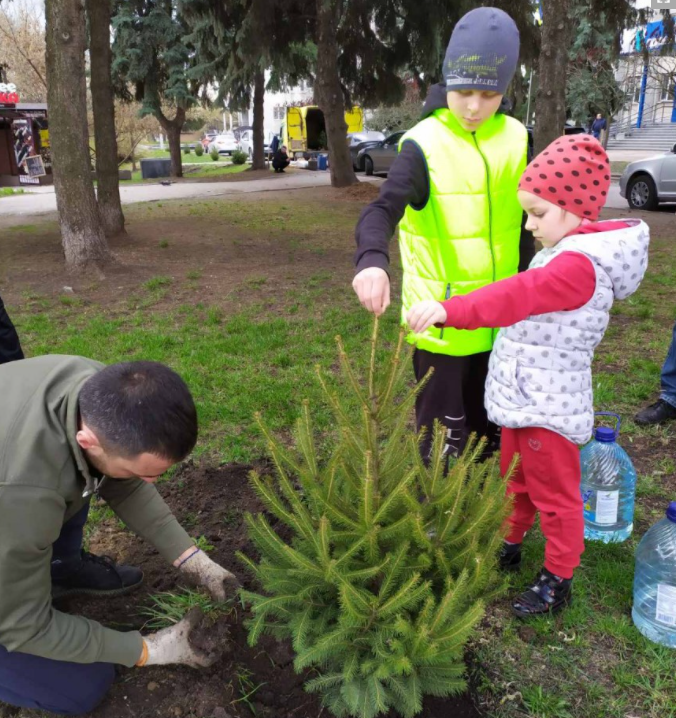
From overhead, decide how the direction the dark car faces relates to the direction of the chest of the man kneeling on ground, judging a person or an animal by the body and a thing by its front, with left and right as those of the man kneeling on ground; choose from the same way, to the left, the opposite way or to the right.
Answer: the opposite way

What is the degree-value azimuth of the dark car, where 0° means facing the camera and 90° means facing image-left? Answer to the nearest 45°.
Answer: approximately 45°

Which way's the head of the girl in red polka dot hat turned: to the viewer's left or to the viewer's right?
to the viewer's left

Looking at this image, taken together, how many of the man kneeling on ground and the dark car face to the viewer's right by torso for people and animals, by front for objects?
1

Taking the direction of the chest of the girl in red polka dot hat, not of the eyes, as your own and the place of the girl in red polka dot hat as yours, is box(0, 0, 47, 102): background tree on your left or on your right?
on your right

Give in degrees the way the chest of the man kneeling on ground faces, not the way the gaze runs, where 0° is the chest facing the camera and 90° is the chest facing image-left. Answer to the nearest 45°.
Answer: approximately 270°

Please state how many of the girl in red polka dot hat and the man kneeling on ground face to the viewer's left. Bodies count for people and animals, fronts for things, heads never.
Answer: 1

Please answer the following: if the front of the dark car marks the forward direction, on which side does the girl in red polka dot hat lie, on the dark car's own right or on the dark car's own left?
on the dark car's own left

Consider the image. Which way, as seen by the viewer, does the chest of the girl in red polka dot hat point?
to the viewer's left
